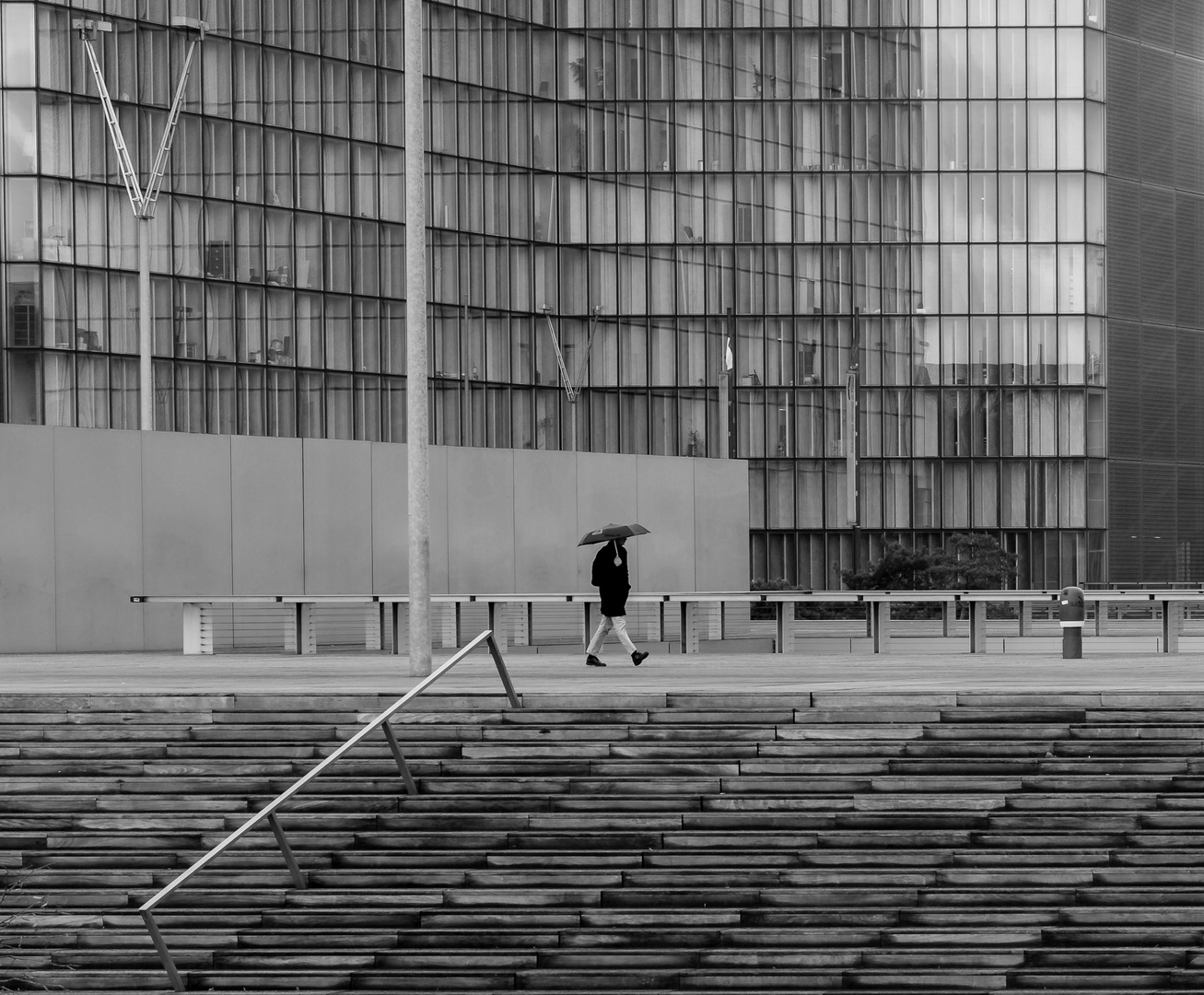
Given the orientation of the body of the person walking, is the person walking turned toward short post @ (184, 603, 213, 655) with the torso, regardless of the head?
no

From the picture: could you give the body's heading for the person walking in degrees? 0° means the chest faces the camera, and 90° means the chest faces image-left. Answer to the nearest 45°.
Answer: approximately 270°

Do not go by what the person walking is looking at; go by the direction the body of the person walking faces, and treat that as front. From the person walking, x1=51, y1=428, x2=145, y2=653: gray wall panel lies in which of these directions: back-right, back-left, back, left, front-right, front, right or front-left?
back-left

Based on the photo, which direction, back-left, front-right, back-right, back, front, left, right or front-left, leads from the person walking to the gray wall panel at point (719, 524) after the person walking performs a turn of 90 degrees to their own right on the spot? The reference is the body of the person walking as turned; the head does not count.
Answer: back

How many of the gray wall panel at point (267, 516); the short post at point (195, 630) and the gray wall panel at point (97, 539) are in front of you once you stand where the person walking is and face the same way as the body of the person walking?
0

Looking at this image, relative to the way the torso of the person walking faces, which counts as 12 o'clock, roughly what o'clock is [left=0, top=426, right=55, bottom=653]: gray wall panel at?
The gray wall panel is roughly at 7 o'clock from the person walking.

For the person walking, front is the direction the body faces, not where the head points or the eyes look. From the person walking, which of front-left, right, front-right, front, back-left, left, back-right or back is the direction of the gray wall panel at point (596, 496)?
left

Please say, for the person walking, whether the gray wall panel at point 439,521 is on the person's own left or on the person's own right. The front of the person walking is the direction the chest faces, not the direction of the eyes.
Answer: on the person's own left

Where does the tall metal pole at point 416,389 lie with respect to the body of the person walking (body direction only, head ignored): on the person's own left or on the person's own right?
on the person's own right

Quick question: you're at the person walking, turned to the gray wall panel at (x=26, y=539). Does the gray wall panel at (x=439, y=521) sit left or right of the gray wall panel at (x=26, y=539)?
right

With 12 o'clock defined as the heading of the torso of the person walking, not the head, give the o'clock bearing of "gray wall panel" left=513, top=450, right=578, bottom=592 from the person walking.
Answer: The gray wall panel is roughly at 9 o'clock from the person walking.

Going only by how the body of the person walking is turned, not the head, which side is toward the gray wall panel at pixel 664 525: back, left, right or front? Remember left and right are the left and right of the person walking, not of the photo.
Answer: left

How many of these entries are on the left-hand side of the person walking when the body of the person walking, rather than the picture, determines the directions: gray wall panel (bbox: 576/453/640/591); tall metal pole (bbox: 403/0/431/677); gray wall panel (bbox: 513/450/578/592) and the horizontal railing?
3
